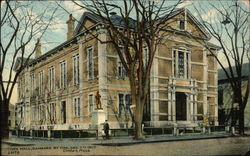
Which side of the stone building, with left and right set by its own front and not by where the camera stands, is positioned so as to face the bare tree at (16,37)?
right

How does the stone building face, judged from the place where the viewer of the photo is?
facing the viewer and to the right of the viewer

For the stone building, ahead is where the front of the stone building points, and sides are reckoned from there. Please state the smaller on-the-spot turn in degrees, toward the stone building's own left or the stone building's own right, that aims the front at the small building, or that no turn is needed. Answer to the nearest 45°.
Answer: approximately 90° to the stone building's own left
